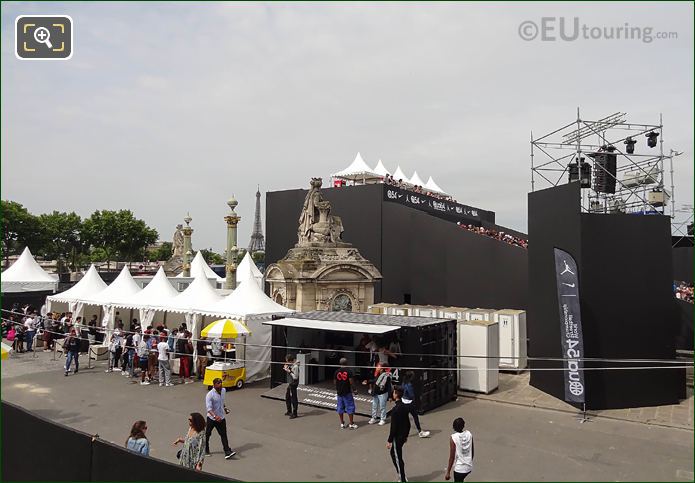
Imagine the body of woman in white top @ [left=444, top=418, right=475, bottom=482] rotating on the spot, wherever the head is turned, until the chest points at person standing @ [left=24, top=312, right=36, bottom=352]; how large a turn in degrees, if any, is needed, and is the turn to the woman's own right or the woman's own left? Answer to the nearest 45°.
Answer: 0° — they already face them

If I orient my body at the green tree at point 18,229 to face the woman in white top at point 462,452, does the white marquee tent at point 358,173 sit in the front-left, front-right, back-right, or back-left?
front-left

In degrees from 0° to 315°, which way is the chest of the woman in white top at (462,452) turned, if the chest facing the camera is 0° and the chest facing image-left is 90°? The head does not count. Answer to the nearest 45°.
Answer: approximately 135°

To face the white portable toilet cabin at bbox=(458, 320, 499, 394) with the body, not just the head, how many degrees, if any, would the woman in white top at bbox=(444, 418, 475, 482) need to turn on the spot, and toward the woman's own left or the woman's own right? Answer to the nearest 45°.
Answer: approximately 45° to the woman's own right

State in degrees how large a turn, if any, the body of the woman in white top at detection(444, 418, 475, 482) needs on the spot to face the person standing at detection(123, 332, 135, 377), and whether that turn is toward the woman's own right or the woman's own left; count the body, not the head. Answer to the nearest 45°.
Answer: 0° — they already face them

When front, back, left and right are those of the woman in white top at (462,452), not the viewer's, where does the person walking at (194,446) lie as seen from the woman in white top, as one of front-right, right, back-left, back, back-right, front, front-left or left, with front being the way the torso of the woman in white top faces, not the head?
front-left

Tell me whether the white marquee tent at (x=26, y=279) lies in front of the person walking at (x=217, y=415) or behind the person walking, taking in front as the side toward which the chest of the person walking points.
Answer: behind

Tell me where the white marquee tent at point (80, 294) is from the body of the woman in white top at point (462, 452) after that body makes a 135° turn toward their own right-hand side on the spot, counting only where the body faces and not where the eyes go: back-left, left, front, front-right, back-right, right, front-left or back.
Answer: back-left
